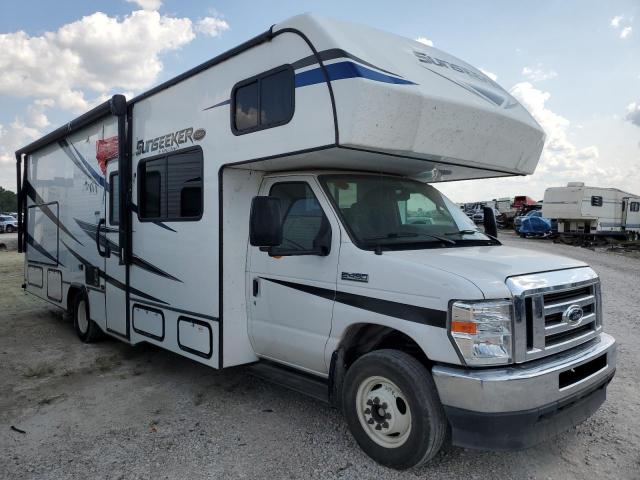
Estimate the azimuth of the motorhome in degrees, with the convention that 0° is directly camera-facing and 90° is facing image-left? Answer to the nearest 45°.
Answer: approximately 315°

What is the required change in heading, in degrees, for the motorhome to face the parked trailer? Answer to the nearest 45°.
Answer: approximately 90° to its left

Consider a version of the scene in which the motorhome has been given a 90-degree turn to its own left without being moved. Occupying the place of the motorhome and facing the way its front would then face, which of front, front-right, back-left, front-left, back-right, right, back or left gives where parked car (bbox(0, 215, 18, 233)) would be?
left

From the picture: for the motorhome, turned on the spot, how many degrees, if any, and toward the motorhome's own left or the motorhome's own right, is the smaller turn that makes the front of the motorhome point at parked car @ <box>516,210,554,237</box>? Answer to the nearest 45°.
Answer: approximately 90° to the motorhome's own left

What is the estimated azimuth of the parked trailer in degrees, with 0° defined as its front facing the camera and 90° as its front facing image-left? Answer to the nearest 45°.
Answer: approximately 45°
